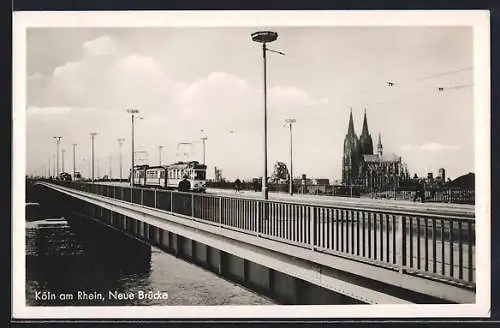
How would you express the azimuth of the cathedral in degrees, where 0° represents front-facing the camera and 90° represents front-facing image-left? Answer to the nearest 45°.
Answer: approximately 135°
